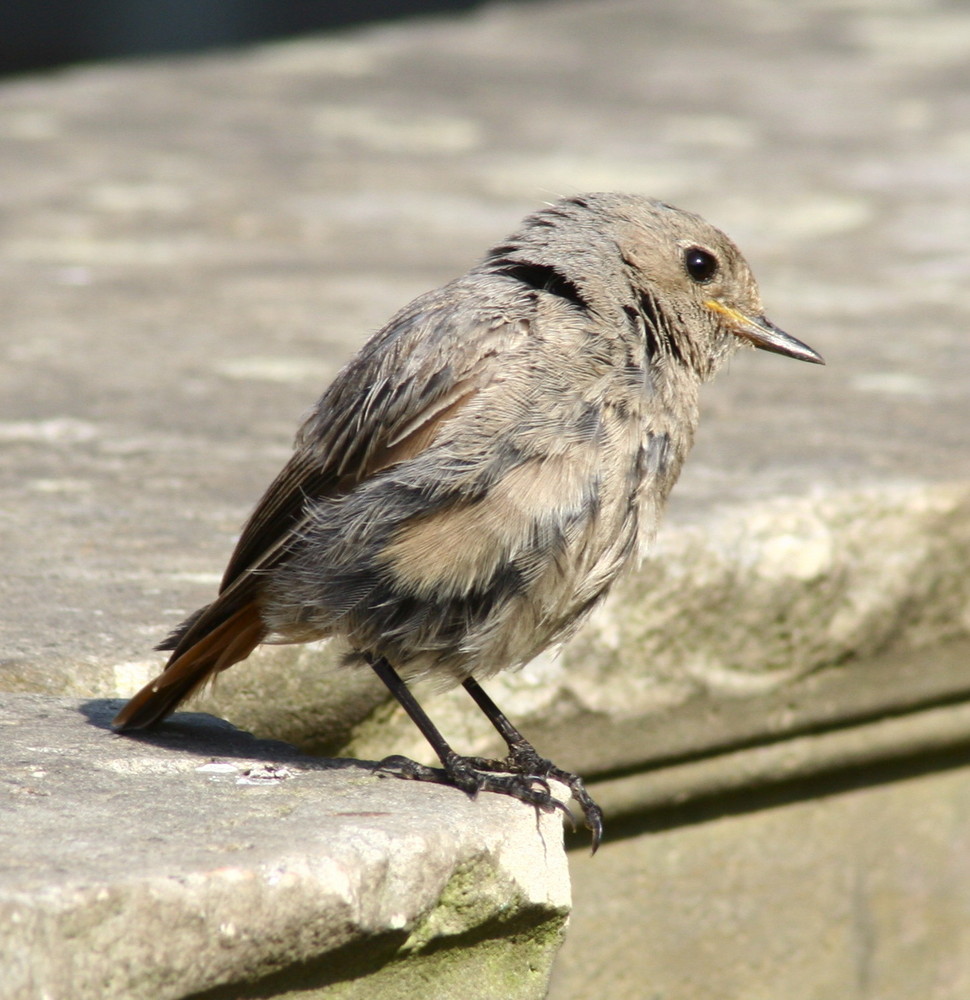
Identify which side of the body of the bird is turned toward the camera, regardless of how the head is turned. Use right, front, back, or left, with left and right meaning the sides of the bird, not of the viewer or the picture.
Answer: right
